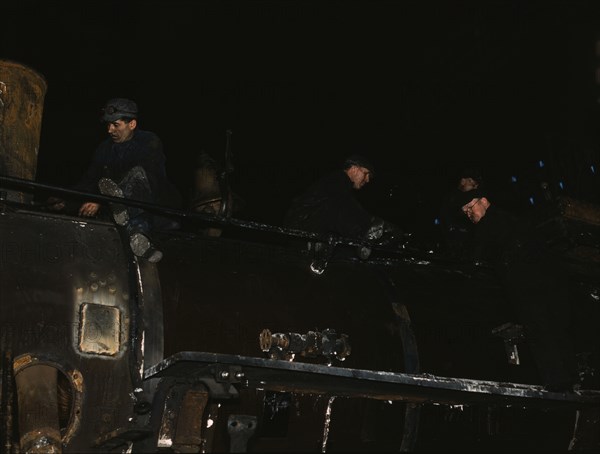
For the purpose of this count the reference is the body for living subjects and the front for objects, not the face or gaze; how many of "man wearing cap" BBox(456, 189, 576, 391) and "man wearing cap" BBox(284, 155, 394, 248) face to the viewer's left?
1

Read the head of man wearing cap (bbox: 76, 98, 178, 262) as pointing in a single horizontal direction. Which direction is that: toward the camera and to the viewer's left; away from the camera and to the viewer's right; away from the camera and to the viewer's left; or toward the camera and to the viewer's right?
toward the camera and to the viewer's left

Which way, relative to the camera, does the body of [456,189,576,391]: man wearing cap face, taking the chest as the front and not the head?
to the viewer's left

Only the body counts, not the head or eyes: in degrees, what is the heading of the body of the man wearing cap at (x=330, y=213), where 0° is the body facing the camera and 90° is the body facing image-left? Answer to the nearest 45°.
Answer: approximately 270°

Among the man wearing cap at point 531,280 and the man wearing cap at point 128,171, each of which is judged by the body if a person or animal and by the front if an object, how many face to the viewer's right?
0

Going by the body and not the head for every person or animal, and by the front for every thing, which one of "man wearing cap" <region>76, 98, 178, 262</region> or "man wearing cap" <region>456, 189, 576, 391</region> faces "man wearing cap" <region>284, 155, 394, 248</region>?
"man wearing cap" <region>456, 189, 576, 391</region>

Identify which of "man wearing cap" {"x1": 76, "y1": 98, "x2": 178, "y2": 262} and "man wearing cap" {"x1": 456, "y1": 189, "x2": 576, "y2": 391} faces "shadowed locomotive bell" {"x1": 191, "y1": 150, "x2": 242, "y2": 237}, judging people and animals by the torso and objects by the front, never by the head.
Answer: "man wearing cap" {"x1": 456, "y1": 189, "x2": 576, "y2": 391}

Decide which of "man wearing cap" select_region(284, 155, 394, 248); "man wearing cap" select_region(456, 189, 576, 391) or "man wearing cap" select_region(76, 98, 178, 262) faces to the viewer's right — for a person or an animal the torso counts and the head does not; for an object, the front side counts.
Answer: "man wearing cap" select_region(284, 155, 394, 248)

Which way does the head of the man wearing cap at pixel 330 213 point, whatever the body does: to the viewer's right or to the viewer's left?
to the viewer's right
